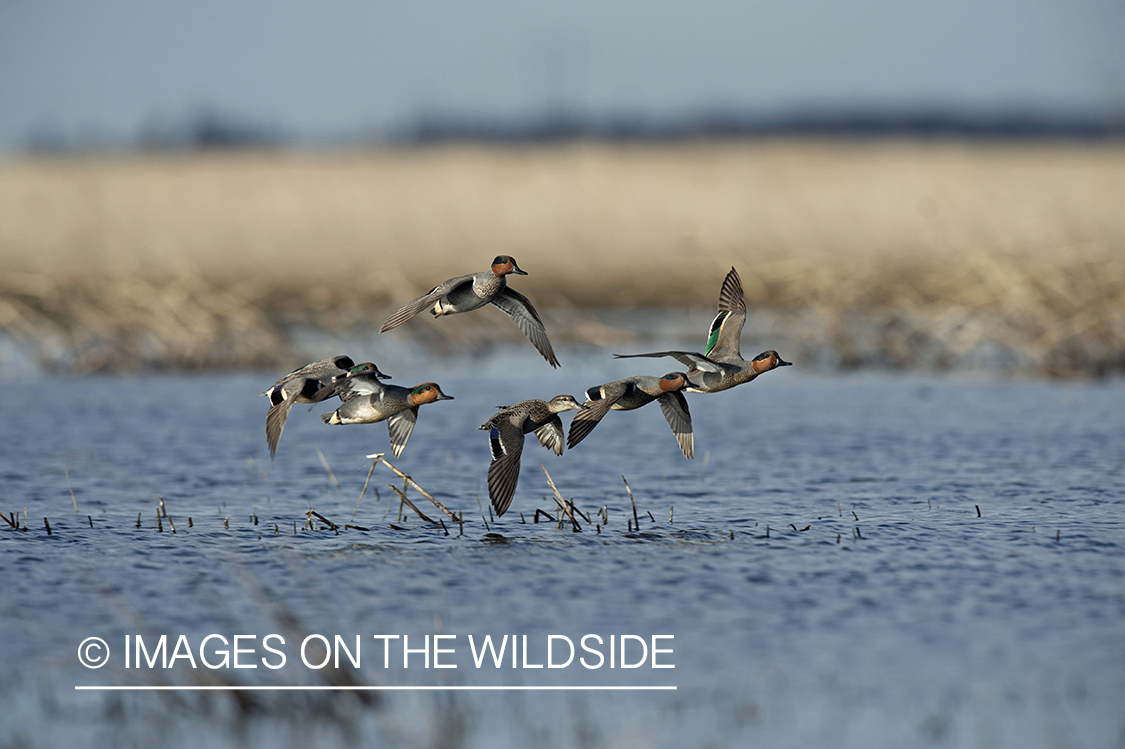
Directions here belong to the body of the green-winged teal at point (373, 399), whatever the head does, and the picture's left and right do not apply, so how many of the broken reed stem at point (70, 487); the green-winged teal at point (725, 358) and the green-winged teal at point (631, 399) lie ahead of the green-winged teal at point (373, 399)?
2

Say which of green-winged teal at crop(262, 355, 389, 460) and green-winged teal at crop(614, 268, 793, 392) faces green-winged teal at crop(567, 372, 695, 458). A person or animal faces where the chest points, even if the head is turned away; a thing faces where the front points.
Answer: green-winged teal at crop(262, 355, 389, 460)

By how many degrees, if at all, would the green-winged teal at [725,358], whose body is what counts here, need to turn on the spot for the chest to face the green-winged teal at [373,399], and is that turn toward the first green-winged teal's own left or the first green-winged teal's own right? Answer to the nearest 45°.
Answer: approximately 180°

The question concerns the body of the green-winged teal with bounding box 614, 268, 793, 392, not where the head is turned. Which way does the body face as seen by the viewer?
to the viewer's right

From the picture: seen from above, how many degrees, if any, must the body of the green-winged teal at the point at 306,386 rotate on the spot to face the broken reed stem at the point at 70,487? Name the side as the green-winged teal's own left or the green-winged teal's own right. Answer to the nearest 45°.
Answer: approximately 135° to the green-winged teal's own left

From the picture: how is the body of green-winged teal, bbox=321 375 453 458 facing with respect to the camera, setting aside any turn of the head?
to the viewer's right

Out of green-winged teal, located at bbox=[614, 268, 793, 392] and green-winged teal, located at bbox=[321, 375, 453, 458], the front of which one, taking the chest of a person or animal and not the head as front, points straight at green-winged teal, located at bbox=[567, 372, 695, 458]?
green-winged teal, located at bbox=[321, 375, 453, 458]

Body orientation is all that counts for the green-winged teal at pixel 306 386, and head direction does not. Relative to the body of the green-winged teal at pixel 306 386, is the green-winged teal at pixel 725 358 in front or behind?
in front

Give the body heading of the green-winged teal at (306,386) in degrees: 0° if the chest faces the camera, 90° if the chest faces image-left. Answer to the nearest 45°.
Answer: approximately 270°
